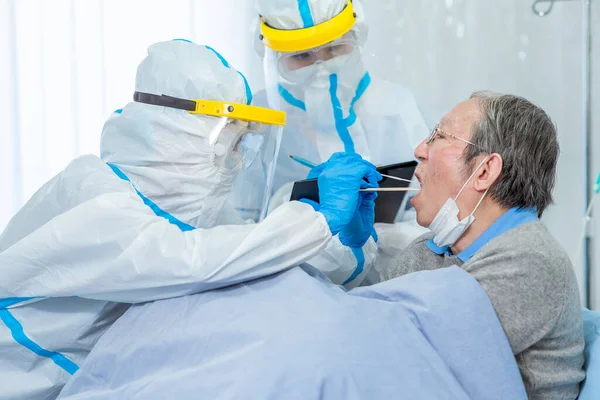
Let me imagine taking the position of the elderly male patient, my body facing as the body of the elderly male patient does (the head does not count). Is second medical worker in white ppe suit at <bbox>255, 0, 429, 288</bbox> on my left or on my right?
on my right

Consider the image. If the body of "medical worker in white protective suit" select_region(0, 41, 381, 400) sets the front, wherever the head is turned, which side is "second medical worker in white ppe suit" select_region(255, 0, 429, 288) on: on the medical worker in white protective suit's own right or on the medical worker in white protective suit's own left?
on the medical worker in white protective suit's own left

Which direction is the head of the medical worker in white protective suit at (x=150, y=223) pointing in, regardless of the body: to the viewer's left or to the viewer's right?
to the viewer's right

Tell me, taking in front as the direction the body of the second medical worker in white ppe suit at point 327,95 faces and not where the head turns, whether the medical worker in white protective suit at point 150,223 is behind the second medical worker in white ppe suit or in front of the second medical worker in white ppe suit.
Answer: in front

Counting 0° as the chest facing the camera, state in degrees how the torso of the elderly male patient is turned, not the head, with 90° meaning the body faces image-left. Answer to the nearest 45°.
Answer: approximately 90°

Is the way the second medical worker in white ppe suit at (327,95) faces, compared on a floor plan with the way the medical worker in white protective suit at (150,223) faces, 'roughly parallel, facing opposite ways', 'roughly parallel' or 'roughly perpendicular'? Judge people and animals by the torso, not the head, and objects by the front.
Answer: roughly perpendicular

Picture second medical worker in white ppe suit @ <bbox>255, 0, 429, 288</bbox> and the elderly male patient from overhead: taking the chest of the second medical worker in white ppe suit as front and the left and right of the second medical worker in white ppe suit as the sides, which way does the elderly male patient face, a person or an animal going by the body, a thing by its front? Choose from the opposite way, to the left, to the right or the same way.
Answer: to the right

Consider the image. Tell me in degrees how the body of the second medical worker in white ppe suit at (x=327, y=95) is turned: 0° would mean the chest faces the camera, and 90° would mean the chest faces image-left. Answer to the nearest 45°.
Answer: approximately 0°

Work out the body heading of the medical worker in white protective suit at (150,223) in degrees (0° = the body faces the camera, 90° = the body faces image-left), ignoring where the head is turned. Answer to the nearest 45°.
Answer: approximately 270°

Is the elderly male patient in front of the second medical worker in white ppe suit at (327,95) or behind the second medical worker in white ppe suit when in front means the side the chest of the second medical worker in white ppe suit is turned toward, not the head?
in front

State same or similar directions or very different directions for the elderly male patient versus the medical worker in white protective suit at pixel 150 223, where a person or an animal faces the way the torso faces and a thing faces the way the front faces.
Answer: very different directions

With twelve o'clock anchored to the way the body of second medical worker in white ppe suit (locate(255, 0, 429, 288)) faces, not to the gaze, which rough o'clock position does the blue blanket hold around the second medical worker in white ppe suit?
The blue blanket is roughly at 12 o'clock from the second medical worker in white ppe suit.
